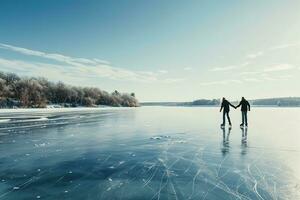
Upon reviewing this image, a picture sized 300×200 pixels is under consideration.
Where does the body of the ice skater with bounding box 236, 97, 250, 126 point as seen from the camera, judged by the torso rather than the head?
away from the camera
